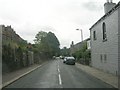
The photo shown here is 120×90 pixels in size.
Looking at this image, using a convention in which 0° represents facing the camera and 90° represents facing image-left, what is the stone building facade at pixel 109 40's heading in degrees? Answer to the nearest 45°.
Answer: approximately 45°
